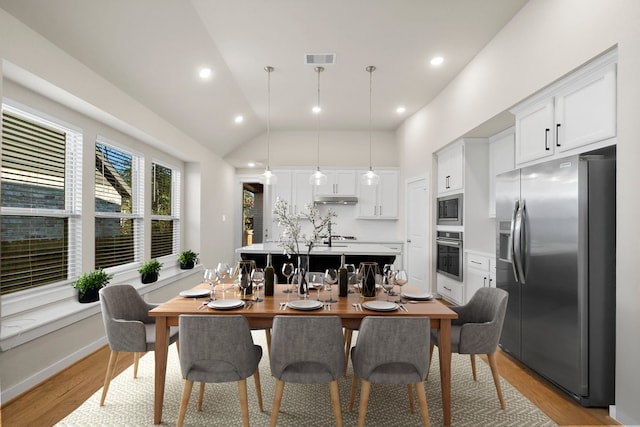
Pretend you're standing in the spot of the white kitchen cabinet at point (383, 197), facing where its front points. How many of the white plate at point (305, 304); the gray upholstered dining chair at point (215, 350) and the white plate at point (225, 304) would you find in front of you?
3

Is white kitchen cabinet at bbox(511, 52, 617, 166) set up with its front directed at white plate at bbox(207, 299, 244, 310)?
yes

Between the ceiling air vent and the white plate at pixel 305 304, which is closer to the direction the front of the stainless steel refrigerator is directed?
the white plate

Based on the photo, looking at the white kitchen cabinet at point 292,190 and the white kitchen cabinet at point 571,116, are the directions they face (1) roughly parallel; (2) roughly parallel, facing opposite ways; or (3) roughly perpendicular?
roughly perpendicular

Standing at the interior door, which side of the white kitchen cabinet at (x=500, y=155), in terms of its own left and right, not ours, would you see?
right

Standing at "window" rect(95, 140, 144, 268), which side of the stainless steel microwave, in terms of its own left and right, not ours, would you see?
front

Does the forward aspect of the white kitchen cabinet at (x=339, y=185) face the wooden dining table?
yes

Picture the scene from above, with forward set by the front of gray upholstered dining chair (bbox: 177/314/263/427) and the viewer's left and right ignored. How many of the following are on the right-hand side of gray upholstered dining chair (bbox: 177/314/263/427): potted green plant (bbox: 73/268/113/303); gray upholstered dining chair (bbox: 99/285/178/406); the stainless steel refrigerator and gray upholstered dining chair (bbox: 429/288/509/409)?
2

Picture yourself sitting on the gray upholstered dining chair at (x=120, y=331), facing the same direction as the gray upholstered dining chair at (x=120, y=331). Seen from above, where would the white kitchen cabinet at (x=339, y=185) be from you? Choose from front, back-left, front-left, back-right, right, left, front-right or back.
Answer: left

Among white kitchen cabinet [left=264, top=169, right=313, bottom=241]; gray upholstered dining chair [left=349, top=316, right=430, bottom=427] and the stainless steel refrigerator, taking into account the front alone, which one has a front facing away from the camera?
the gray upholstered dining chair

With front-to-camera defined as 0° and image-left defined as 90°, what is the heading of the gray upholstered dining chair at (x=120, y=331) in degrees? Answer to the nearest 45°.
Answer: approximately 315°

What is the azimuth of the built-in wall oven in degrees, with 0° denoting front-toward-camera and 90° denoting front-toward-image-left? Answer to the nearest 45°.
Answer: approximately 45°

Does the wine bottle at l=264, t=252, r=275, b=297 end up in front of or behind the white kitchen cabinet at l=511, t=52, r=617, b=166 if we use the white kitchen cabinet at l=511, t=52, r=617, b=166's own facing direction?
in front
